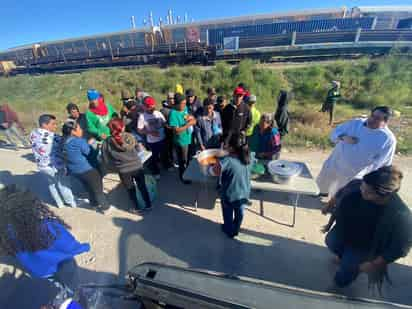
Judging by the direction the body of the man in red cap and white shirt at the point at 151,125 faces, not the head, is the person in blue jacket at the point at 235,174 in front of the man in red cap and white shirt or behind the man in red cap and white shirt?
in front

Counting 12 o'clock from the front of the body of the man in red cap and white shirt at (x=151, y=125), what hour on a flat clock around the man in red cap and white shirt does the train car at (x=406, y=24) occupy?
The train car is roughly at 8 o'clock from the man in red cap and white shirt.

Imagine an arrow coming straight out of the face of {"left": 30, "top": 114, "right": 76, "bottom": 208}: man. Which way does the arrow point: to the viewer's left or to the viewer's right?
to the viewer's right

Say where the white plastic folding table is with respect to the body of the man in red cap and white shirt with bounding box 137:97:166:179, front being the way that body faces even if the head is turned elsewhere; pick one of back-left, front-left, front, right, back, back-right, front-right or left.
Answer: front-left

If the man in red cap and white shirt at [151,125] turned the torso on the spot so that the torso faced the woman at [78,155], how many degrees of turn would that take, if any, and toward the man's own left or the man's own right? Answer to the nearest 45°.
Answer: approximately 45° to the man's own right

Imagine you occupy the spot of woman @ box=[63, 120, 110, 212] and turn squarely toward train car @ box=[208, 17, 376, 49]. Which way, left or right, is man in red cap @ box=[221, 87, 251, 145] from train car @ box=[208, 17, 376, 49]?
right

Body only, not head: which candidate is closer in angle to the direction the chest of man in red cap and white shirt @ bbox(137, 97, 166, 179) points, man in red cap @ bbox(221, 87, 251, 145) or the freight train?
the man in red cap

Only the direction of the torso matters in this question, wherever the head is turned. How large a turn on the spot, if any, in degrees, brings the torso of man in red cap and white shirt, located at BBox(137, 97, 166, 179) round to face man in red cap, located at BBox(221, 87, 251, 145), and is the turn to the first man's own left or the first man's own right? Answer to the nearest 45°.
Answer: approximately 90° to the first man's own left

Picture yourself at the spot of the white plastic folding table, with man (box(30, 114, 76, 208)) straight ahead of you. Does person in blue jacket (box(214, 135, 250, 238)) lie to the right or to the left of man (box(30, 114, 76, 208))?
left

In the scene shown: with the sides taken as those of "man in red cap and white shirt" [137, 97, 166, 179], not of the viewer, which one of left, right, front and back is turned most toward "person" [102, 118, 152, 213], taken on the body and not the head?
front

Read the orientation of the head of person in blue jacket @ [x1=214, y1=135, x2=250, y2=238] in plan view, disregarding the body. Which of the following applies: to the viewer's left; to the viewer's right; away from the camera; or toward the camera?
away from the camera

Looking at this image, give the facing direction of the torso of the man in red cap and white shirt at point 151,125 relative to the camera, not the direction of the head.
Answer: toward the camera

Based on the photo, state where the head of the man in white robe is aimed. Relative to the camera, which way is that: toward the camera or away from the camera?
toward the camera

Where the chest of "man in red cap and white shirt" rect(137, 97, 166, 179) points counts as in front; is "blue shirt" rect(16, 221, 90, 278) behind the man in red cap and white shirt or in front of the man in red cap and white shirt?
in front
